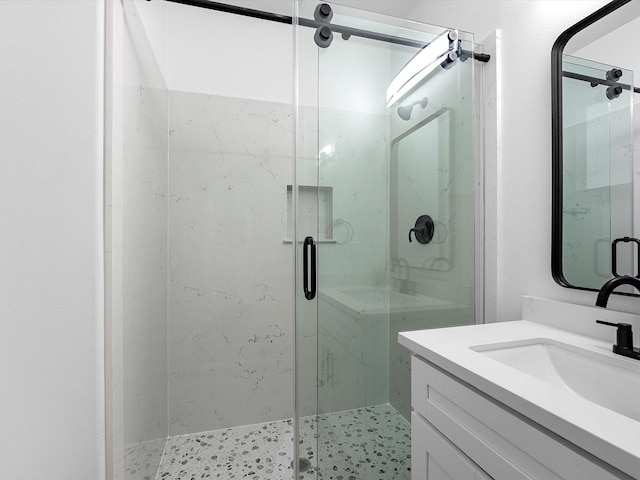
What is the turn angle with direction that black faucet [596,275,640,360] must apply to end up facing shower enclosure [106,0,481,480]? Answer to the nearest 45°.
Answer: approximately 45° to its right

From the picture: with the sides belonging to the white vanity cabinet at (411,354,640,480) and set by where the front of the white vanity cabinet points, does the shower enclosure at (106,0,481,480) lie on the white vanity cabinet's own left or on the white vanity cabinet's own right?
on the white vanity cabinet's own right

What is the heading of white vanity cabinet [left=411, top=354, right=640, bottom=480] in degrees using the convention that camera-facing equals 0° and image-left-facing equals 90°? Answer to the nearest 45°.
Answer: approximately 45°

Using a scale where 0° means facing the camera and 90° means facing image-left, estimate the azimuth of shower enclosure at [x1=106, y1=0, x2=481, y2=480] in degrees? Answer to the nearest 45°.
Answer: approximately 0°

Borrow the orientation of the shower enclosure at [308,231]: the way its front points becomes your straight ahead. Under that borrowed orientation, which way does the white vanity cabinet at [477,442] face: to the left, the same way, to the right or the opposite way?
to the right

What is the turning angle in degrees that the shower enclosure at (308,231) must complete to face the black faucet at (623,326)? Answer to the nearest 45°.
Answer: approximately 45° to its left

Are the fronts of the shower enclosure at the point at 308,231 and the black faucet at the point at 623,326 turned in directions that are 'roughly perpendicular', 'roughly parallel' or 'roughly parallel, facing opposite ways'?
roughly perpendicular
